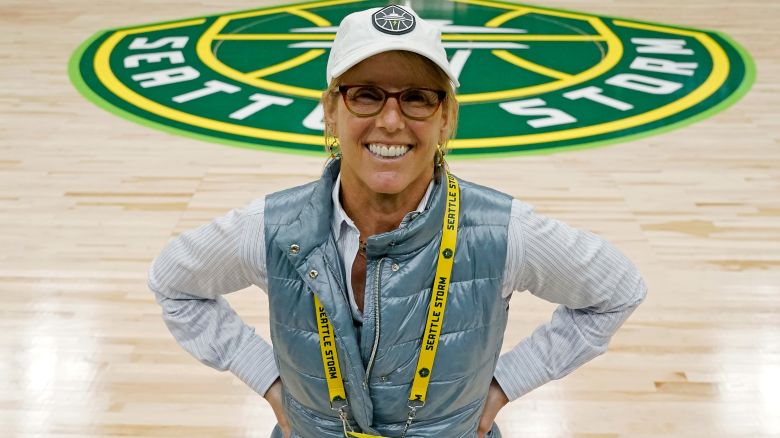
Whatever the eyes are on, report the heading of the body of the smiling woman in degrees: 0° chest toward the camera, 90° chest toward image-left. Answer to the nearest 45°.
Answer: approximately 0°
